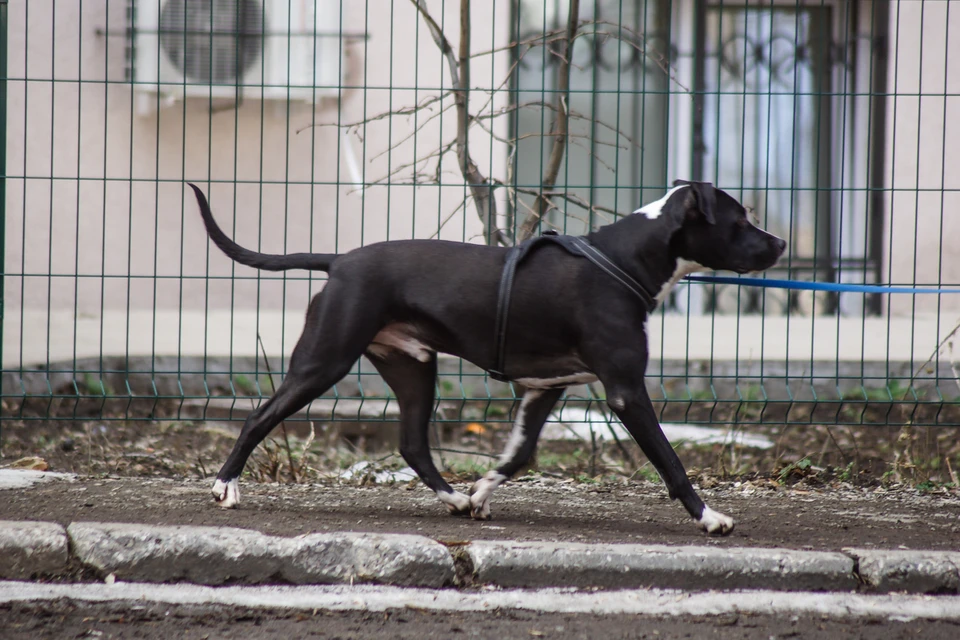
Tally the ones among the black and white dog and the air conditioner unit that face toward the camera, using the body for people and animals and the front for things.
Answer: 1

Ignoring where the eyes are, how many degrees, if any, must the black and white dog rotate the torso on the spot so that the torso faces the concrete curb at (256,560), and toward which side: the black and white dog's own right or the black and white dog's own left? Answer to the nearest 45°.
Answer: approximately 135° to the black and white dog's own right

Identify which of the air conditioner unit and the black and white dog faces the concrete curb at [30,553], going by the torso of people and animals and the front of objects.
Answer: the air conditioner unit

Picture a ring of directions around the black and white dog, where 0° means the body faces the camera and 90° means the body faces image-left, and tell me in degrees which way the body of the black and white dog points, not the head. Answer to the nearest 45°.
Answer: approximately 270°

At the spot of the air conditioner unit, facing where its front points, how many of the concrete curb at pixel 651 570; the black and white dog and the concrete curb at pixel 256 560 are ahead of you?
3

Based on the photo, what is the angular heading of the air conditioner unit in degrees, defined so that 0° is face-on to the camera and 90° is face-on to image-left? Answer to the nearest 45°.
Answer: approximately 0°

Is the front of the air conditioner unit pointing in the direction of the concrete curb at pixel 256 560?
yes

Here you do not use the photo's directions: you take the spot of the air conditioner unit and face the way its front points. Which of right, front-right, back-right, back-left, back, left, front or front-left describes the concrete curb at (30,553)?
front

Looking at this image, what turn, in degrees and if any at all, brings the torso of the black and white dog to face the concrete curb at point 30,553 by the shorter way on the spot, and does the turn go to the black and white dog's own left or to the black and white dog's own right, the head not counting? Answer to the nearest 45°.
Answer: approximately 180°

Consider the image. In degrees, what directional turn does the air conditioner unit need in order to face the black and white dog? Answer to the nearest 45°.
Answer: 0° — it already faces it

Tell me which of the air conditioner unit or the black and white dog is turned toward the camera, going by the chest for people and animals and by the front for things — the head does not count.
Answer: the air conditioner unit

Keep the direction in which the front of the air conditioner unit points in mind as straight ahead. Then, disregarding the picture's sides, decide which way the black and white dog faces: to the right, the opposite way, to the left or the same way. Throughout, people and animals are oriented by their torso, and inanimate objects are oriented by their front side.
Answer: to the left

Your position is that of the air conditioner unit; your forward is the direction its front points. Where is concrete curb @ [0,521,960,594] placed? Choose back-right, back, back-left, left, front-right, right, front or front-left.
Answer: front

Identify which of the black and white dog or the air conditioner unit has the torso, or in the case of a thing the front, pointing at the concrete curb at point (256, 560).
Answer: the air conditioner unit
